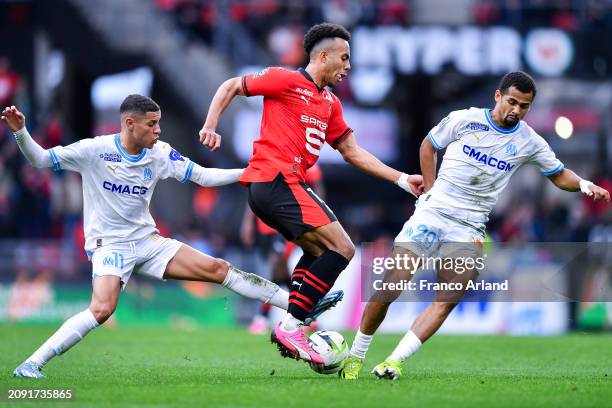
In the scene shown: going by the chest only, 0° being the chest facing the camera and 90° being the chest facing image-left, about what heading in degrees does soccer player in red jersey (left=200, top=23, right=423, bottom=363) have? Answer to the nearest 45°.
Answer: approximately 315°

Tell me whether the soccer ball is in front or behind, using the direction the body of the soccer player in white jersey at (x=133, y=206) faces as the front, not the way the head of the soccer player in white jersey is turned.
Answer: in front

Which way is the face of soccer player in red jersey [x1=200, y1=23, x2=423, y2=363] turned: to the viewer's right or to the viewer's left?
to the viewer's right

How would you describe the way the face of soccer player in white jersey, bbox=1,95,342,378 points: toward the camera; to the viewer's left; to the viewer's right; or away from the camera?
to the viewer's right

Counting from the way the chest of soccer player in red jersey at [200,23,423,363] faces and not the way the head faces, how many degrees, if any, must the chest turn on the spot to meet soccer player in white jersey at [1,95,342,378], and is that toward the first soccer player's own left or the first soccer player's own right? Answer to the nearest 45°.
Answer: approximately 135° to the first soccer player's own right

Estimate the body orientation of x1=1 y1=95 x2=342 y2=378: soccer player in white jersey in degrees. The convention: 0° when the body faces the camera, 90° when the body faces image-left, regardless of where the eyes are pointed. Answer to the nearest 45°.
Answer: approximately 315°

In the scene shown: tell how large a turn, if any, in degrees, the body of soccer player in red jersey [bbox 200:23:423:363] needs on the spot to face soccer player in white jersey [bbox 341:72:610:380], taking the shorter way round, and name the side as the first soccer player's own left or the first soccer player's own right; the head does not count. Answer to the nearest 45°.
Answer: approximately 45° to the first soccer player's own left
